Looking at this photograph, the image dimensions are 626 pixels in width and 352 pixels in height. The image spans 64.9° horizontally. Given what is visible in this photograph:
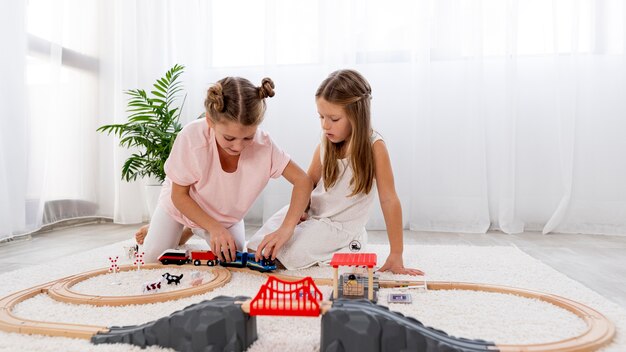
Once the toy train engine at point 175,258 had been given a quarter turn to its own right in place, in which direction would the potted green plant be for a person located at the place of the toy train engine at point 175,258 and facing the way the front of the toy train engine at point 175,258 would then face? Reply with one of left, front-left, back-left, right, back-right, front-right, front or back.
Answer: front

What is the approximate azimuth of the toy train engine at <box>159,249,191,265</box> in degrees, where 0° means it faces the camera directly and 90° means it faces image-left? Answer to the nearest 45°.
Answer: approximately 90°

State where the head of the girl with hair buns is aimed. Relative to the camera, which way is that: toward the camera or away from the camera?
toward the camera
